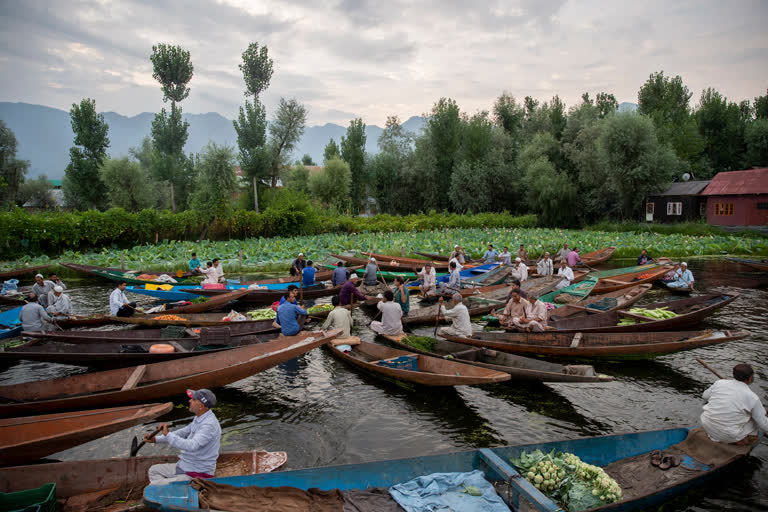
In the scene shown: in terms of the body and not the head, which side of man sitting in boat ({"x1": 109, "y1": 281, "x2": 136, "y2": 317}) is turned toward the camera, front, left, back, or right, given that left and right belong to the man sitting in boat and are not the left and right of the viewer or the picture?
right

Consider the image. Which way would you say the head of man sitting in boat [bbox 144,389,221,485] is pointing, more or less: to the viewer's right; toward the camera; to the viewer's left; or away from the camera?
to the viewer's left

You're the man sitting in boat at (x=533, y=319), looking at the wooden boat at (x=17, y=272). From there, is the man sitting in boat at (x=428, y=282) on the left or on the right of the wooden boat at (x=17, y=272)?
right
